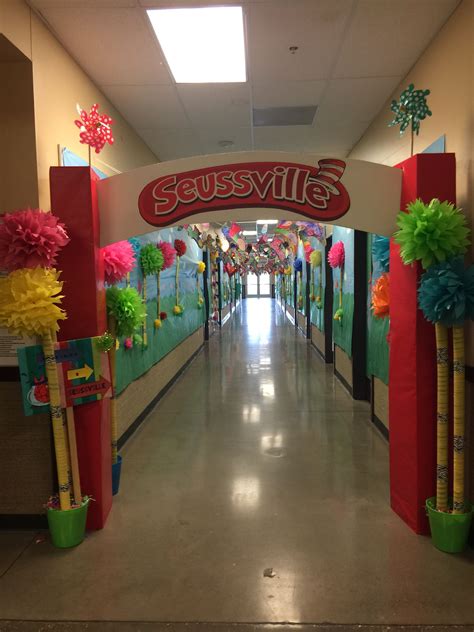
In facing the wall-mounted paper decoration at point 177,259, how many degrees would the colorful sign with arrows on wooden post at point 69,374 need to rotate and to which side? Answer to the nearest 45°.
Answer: approximately 180°

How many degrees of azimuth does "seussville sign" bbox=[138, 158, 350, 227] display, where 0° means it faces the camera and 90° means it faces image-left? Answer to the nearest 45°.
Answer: approximately 0°

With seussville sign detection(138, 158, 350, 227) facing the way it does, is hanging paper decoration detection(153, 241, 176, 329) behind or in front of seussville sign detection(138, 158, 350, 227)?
behind

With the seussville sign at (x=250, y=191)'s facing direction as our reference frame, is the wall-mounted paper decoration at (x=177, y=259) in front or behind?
behind

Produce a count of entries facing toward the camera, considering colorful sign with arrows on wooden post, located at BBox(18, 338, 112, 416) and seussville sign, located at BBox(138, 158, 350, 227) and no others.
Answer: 2

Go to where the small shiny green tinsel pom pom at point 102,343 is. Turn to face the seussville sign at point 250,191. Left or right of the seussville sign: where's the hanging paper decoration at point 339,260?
left

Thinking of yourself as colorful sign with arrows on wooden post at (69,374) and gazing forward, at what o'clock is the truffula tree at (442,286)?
The truffula tree is roughly at 10 o'clock from the colorful sign with arrows on wooden post.

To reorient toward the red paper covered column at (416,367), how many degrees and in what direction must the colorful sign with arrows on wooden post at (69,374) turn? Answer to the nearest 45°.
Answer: approximately 90° to its left

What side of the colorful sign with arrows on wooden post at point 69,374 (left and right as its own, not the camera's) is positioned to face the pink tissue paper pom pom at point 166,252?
back

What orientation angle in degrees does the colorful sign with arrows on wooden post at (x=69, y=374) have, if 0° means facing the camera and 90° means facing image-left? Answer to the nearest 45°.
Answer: approximately 0°
